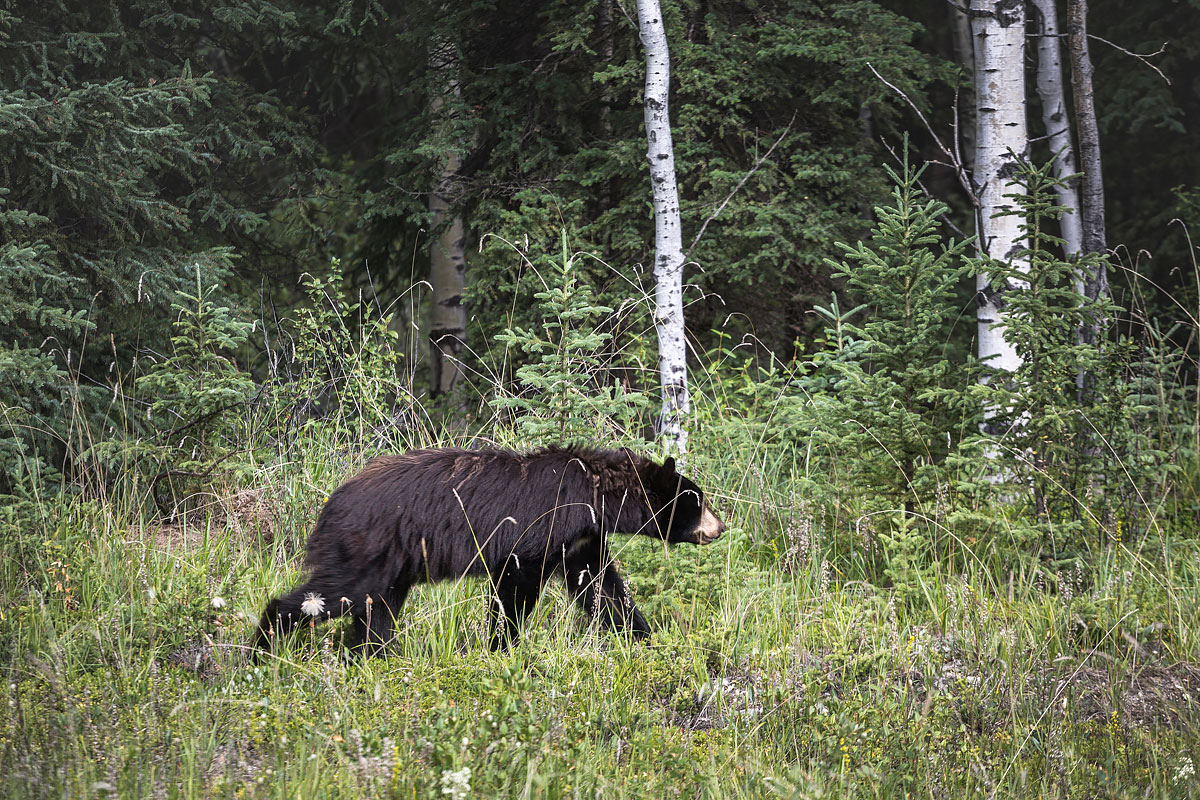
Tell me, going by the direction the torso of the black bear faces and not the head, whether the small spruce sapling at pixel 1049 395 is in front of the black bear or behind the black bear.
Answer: in front

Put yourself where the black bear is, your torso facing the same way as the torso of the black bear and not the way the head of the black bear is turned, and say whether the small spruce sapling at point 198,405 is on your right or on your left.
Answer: on your left

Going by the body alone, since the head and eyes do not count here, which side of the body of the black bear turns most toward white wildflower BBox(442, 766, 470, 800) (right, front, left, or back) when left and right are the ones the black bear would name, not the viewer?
right

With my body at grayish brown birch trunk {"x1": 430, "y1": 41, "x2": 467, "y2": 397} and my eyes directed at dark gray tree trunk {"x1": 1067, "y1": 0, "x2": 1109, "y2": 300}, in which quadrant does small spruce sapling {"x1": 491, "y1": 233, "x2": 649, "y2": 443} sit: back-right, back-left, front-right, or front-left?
front-right

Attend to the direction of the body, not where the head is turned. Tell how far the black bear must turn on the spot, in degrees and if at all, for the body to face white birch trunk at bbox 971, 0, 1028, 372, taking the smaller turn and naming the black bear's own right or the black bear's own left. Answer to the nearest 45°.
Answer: approximately 45° to the black bear's own left

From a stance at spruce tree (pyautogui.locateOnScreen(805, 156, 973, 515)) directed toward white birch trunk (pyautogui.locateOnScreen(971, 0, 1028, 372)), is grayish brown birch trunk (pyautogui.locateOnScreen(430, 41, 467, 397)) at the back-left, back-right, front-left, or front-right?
front-left

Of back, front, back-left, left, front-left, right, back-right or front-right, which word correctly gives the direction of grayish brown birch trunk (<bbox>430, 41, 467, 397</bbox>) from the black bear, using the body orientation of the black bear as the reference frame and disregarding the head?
left

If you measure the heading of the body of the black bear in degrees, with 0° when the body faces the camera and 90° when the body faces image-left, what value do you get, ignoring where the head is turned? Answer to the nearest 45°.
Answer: approximately 270°
